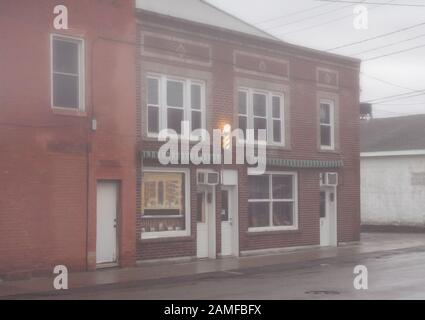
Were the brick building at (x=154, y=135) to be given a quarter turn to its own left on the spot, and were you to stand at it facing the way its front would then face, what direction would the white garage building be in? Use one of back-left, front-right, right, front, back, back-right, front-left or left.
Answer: front

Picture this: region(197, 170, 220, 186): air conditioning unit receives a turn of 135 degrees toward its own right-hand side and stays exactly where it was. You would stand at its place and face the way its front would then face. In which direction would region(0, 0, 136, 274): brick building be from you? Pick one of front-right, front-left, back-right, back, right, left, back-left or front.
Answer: front-left

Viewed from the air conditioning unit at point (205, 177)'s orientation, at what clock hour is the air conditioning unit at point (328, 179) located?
the air conditioning unit at point (328, 179) is roughly at 9 o'clock from the air conditioning unit at point (205, 177).

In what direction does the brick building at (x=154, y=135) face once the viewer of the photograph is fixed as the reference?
facing the viewer and to the right of the viewer

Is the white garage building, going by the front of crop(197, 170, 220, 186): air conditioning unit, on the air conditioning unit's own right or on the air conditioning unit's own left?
on the air conditioning unit's own left
